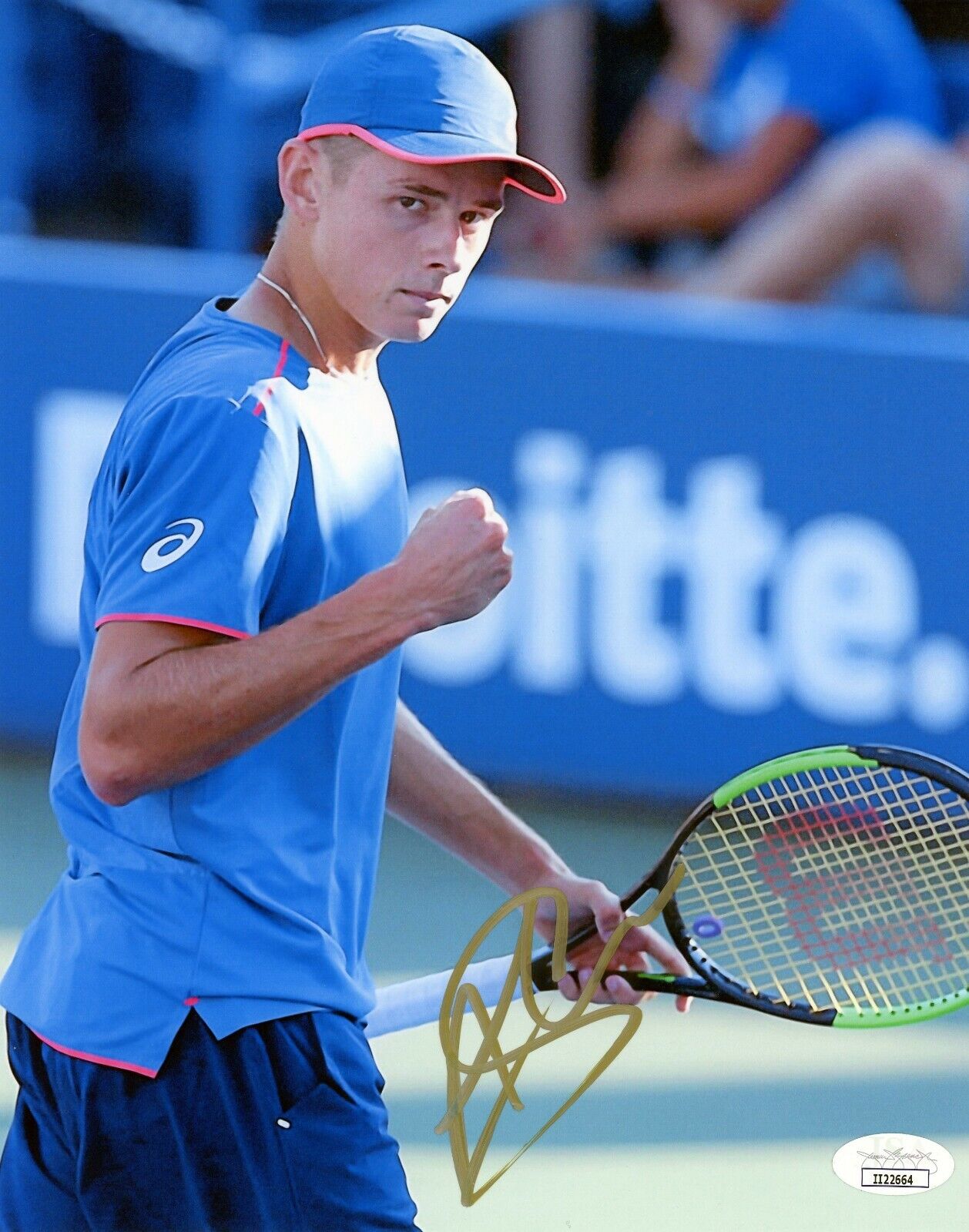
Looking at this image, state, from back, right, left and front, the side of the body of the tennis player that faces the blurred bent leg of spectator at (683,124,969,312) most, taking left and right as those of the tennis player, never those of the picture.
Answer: left

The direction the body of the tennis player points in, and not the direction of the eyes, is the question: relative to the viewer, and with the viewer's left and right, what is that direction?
facing to the right of the viewer

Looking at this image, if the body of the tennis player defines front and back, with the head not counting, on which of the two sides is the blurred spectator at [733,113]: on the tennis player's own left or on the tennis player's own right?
on the tennis player's own left
